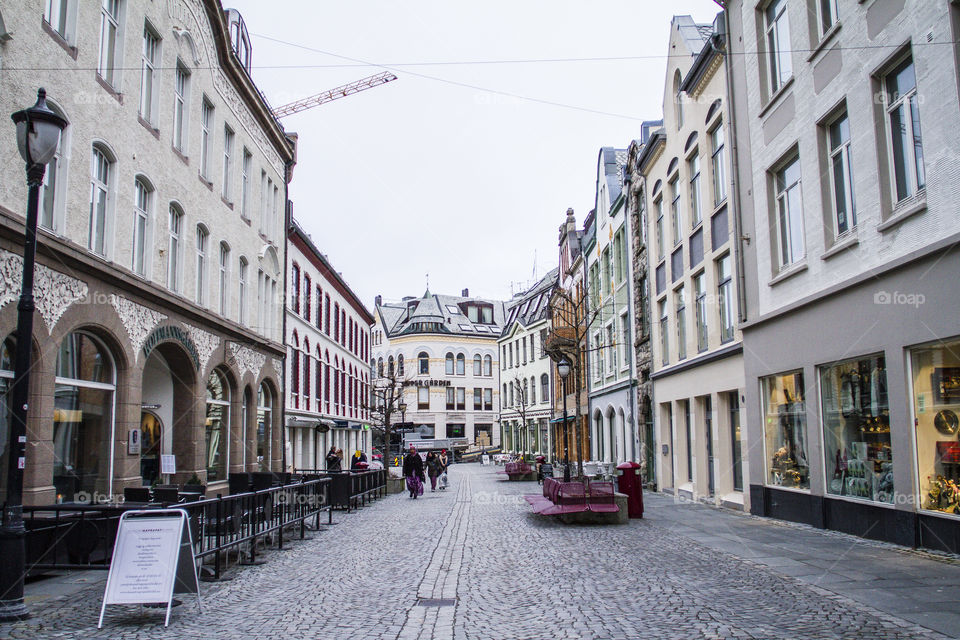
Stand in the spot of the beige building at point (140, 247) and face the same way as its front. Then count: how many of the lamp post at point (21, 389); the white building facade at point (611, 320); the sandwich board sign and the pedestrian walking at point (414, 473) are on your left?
2

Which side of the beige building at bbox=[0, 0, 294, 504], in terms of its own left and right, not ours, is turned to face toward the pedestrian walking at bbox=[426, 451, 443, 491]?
left

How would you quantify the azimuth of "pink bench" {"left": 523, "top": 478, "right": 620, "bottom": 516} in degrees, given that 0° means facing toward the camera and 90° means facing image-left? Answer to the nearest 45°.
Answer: approximately 45°

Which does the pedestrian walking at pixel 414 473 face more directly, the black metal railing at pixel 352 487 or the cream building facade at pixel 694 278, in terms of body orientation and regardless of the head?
the black metal railing

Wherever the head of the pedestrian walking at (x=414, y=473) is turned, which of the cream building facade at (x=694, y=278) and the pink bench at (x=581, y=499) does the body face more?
the pink bench

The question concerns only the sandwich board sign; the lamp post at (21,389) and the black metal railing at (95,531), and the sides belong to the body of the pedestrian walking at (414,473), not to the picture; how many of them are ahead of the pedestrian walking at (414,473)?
3

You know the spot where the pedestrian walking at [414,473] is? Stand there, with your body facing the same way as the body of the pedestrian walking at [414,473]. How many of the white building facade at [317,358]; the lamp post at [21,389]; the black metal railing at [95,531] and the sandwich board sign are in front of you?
3

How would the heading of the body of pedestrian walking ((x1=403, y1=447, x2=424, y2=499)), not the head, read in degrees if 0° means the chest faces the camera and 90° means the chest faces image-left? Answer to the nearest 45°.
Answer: approximately 0°

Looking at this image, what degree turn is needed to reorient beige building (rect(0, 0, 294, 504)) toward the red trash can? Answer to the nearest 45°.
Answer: approximately 45° to its left
